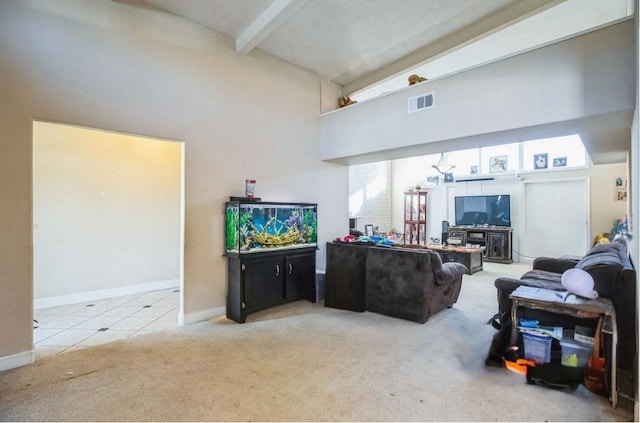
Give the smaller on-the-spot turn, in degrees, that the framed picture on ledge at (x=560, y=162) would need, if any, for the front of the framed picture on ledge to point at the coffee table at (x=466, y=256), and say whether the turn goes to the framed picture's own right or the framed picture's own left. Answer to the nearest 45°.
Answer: approximately 45° to the framed picture's own right

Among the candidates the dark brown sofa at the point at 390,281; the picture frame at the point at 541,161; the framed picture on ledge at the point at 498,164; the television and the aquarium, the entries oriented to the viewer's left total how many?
0

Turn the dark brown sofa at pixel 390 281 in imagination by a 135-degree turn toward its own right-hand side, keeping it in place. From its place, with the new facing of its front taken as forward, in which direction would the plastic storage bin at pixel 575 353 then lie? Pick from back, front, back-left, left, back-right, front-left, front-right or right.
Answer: front-left

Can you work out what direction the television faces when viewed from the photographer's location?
facing the viewer

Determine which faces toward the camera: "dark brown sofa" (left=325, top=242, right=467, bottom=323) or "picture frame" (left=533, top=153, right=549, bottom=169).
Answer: the picture frame

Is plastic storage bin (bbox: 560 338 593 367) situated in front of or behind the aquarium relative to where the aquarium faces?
in front

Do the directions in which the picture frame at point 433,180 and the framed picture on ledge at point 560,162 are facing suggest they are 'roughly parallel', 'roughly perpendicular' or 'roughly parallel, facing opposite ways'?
roughly parallel

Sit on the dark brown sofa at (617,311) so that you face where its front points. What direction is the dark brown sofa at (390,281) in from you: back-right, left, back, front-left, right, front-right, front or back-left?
front

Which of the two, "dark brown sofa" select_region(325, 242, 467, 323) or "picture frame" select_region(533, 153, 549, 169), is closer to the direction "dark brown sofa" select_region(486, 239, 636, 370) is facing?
the dark brown sofa

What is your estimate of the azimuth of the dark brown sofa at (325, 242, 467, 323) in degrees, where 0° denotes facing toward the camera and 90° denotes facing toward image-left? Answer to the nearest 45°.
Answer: approximately 225°

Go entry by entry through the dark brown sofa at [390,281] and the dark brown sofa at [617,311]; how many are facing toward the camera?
0

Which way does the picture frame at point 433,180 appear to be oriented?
toward the camera

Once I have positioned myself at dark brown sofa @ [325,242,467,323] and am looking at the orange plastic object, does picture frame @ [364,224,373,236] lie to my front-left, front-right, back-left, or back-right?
back-left

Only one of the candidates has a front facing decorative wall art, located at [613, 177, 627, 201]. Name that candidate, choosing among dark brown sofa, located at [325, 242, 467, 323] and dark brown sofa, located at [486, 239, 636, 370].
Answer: dark brown sofa, located at [325, 242, 467, 323]

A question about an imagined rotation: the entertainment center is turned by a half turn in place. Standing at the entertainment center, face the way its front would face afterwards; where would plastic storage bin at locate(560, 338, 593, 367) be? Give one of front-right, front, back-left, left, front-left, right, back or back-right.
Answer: back

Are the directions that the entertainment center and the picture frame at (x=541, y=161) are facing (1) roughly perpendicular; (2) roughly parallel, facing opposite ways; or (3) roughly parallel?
roughly parallel
